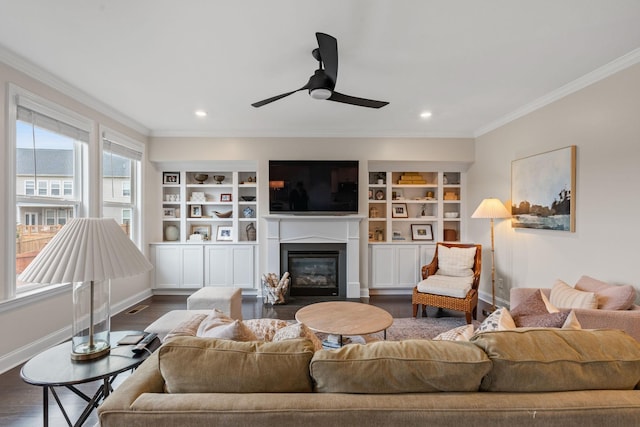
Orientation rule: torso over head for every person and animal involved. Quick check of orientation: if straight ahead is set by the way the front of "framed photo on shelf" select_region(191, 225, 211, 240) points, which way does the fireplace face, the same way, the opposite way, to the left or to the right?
the same way

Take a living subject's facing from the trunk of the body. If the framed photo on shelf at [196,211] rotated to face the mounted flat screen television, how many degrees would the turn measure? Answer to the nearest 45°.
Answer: approximately 45° to its left

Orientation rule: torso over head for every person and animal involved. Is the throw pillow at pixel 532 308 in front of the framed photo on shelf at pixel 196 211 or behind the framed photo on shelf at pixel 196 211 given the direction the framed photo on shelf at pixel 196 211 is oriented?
in front

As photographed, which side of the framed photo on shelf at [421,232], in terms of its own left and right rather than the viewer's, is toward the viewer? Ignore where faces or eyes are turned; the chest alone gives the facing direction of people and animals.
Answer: front

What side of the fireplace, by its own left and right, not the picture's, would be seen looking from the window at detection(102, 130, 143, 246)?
right

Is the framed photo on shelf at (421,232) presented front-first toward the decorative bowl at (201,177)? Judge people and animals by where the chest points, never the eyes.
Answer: no

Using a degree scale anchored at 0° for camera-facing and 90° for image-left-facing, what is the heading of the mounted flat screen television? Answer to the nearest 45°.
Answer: approximately 0°

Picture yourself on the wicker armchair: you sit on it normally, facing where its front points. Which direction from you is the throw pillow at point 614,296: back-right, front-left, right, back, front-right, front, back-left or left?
left

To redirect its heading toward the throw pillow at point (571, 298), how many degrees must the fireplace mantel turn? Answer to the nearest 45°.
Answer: approximately 45° to its left

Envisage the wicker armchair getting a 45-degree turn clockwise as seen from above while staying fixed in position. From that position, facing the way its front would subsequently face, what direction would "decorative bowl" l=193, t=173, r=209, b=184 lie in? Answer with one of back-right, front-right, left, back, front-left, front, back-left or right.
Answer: front

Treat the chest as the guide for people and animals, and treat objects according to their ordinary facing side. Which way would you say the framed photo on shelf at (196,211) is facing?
toward the camera

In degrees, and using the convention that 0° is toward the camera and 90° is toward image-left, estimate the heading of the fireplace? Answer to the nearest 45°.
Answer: approximately 0°

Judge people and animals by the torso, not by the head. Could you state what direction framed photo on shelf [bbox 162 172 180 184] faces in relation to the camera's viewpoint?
facing the viewer

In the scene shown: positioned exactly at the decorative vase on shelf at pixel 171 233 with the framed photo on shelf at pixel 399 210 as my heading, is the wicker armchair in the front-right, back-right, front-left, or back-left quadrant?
front-right
